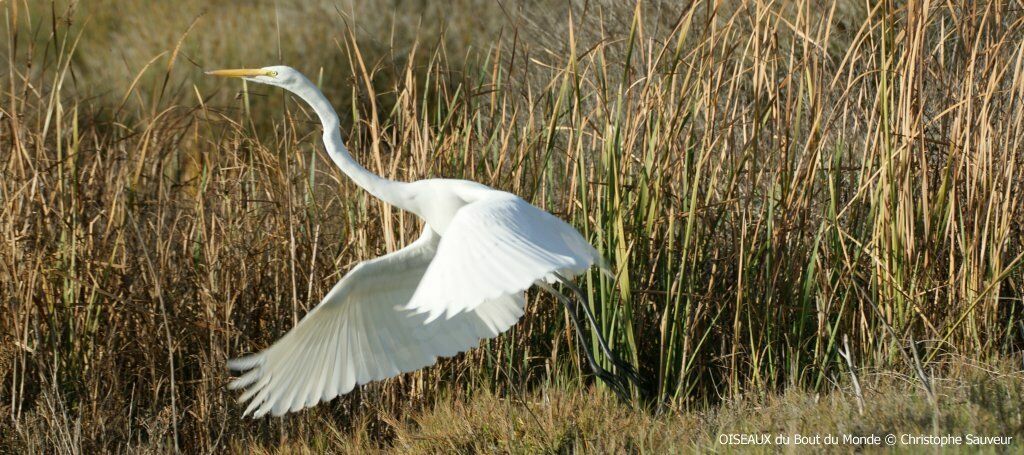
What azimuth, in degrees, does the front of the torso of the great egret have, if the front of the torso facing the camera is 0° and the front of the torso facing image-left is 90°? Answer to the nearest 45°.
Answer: approximately 90°
